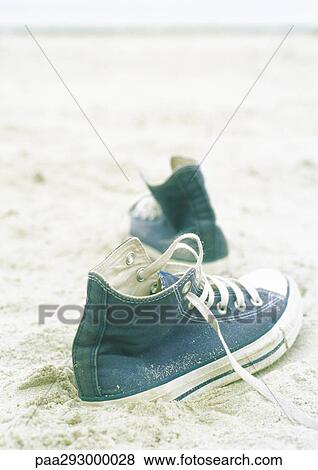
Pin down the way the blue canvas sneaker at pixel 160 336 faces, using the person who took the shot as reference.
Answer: facing away from the viewer and to the right of the viewer

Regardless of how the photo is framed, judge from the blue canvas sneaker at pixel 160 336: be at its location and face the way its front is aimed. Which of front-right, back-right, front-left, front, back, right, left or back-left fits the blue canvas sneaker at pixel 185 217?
front-left
